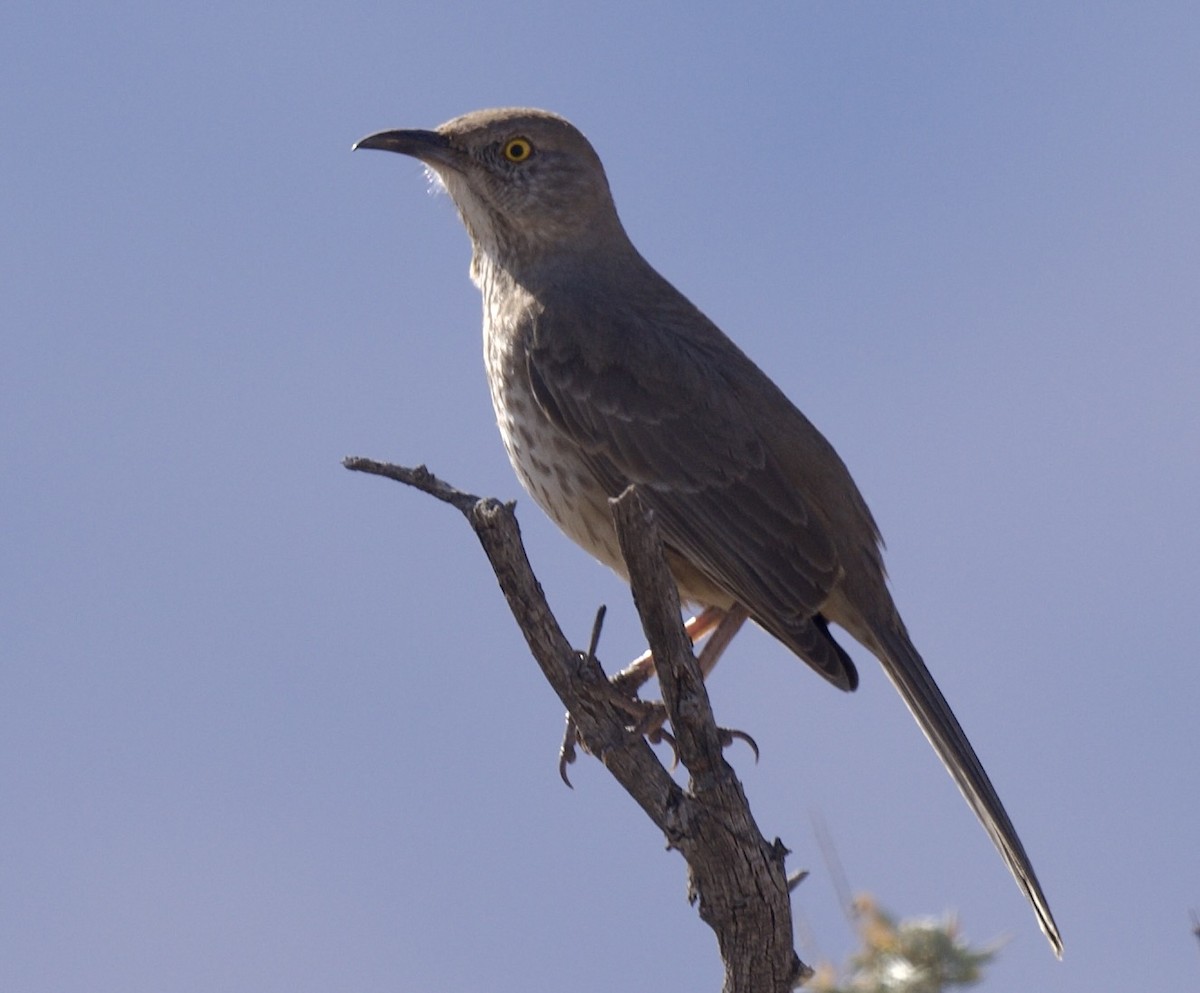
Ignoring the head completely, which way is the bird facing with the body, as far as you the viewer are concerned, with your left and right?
facing to the left of the viewer
